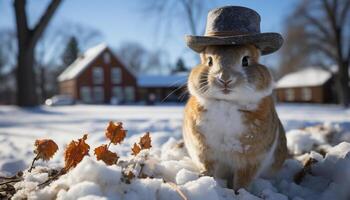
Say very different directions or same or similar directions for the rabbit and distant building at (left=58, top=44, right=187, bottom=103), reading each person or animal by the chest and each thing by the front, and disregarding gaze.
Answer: same or similar directions

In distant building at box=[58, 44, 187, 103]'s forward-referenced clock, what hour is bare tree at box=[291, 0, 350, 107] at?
The bare tree is roughly at 10 o'clock from the distant building.

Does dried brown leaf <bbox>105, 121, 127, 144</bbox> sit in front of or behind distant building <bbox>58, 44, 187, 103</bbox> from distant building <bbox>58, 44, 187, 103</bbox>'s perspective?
in front

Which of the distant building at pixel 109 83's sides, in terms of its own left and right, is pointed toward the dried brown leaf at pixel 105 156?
front

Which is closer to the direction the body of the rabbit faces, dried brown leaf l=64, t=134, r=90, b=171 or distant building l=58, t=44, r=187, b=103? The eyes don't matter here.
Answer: the dried brown leaf

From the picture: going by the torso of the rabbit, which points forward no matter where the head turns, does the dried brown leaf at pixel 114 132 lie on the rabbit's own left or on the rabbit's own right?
on the rabbit's own right

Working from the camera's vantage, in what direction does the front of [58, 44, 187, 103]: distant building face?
facing the viewer

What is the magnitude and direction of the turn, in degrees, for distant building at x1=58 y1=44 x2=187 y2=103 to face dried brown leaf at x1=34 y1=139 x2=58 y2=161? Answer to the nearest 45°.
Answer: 0° — it already faces it

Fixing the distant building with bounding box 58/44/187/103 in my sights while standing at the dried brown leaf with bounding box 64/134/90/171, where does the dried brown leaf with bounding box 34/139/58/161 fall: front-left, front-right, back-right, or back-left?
front-left

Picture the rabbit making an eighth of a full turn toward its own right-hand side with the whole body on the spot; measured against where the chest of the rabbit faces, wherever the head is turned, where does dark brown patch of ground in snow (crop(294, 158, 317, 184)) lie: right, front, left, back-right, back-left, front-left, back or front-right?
back

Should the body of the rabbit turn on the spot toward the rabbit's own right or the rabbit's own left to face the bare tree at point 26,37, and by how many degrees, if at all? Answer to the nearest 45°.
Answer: approximately 135° to the rabbit's own right

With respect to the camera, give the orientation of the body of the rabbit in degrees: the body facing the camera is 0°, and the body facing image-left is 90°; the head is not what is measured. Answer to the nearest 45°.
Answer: approximately 0°

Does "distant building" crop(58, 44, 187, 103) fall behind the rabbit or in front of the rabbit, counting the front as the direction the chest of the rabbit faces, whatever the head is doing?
behind

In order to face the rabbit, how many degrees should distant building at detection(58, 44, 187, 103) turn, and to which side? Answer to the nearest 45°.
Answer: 0° — it already faces it

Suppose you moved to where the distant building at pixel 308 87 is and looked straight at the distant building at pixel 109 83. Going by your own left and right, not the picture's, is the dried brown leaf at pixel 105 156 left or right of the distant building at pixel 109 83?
left

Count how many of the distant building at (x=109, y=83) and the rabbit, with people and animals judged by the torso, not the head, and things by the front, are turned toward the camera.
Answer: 2

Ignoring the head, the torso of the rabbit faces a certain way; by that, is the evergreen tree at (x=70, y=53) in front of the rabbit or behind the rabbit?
behind
